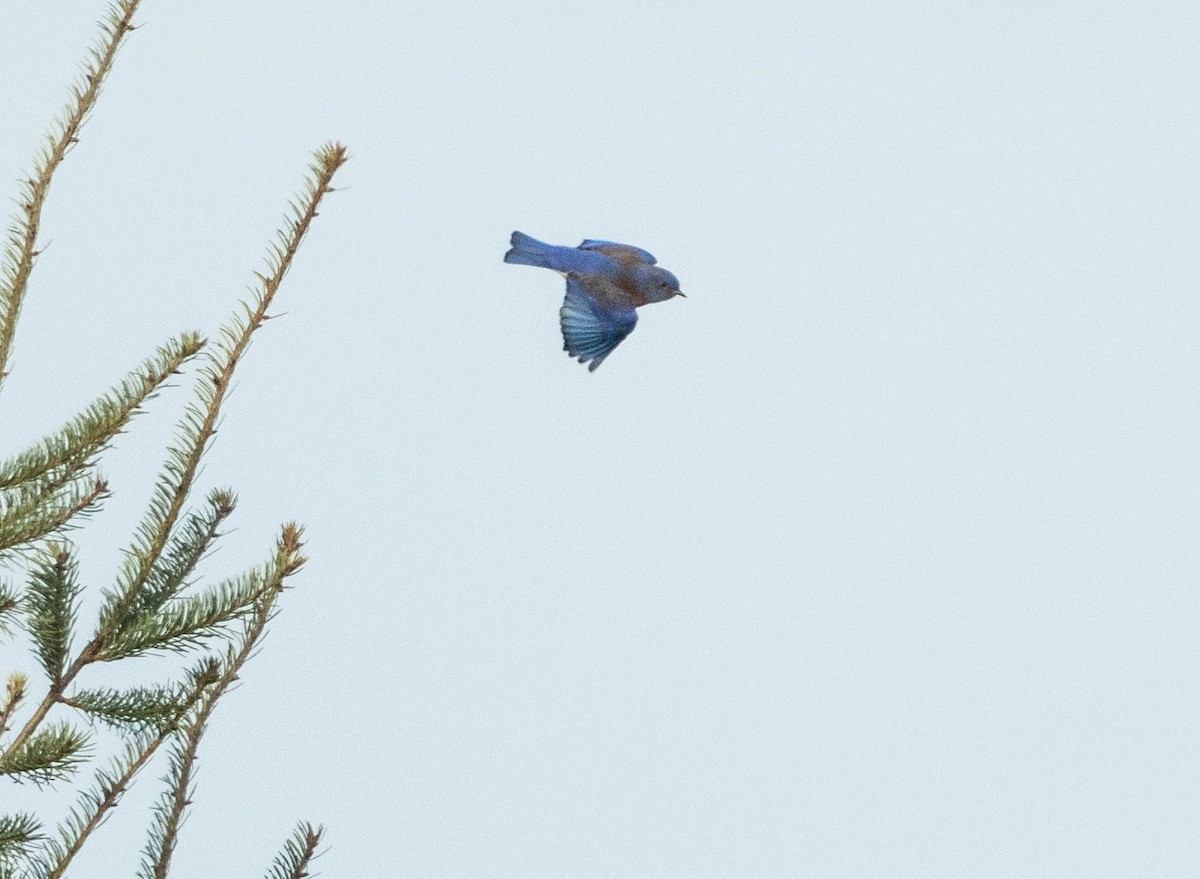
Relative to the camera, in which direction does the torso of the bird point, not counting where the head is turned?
to the viewer's right
